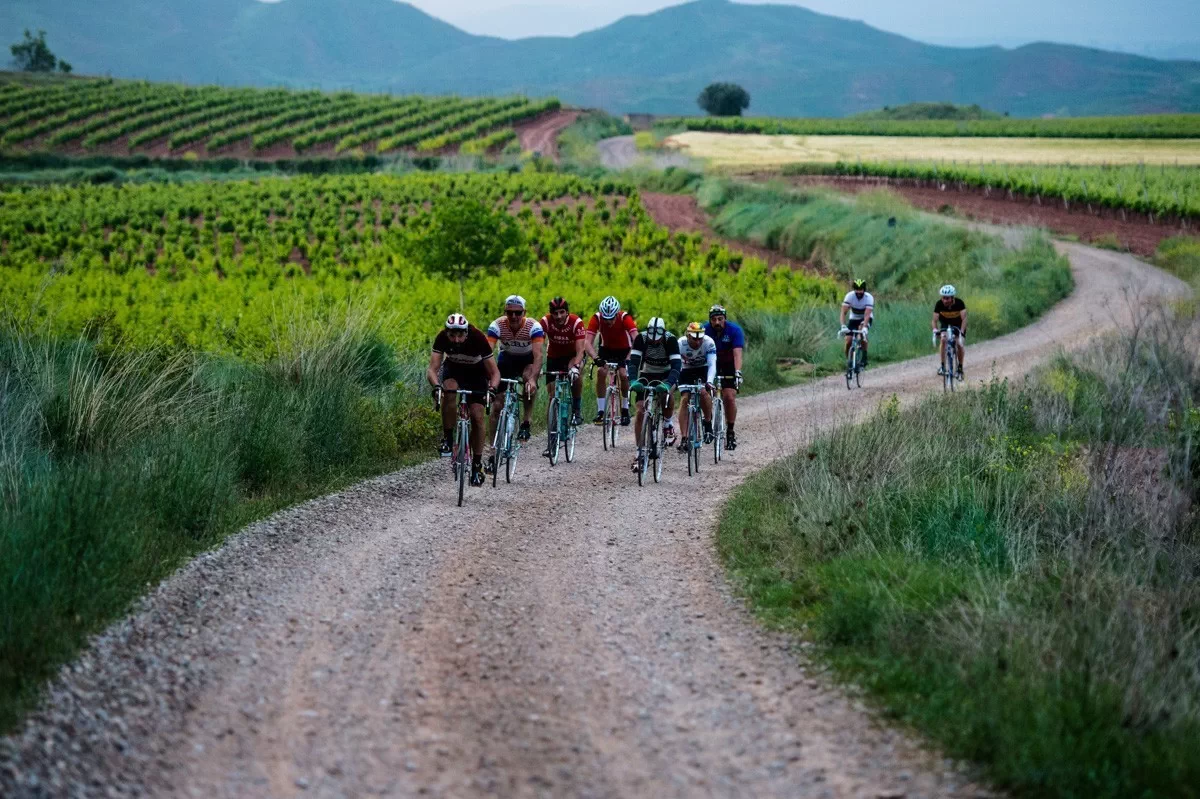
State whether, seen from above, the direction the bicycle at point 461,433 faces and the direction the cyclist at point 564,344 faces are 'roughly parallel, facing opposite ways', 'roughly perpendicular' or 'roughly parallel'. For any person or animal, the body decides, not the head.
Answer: roughly parallel

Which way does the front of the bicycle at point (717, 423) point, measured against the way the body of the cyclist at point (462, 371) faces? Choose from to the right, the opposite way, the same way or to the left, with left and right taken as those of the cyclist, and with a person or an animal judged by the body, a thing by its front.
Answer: the same way

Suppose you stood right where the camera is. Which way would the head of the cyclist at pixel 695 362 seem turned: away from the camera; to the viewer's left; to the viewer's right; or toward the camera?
toward the camera

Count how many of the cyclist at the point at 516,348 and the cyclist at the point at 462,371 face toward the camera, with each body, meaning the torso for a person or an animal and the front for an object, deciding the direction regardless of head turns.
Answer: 2

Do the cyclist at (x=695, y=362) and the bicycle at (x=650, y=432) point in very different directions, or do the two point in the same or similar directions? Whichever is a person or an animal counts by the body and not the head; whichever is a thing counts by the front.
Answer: same or similar directions

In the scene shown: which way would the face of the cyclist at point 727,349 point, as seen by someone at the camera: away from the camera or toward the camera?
toward the camera

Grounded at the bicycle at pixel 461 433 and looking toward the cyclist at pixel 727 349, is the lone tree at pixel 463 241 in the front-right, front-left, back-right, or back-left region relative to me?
front-left

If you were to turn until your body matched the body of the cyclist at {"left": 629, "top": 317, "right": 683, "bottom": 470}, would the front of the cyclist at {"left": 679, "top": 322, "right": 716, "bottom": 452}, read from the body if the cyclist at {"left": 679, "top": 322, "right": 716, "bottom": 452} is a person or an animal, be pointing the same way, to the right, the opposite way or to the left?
the same way

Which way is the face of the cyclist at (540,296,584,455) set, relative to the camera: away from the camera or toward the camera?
toward the camera

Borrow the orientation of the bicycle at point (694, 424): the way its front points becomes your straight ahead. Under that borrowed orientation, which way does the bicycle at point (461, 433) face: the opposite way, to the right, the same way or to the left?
the same way

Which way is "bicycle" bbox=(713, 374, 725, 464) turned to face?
toward the camera

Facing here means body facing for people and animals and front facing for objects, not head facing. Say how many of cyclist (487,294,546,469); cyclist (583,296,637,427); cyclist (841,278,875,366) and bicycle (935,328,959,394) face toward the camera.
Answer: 4

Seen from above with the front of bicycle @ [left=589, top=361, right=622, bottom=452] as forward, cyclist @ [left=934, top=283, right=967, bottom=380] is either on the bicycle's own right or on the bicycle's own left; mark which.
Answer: on the bicycle's own left

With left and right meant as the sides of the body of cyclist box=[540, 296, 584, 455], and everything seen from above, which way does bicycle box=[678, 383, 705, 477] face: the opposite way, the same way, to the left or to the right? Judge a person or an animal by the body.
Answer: the same way

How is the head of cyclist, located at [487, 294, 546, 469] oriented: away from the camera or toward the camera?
toward the camera

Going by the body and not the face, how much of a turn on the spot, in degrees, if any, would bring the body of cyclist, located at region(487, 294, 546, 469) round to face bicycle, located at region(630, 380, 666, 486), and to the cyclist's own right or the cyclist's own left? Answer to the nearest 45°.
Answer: approximately 90° to the cyclist's own left

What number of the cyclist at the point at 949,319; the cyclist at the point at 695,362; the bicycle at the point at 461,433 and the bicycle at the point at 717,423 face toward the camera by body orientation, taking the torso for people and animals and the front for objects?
4

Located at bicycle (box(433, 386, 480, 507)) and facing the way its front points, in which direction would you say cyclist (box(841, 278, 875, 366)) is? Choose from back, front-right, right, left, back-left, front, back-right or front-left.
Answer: back-left

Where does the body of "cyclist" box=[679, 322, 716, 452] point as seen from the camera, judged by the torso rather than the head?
toward the camera

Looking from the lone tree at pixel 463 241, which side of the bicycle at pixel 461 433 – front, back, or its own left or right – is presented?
back
